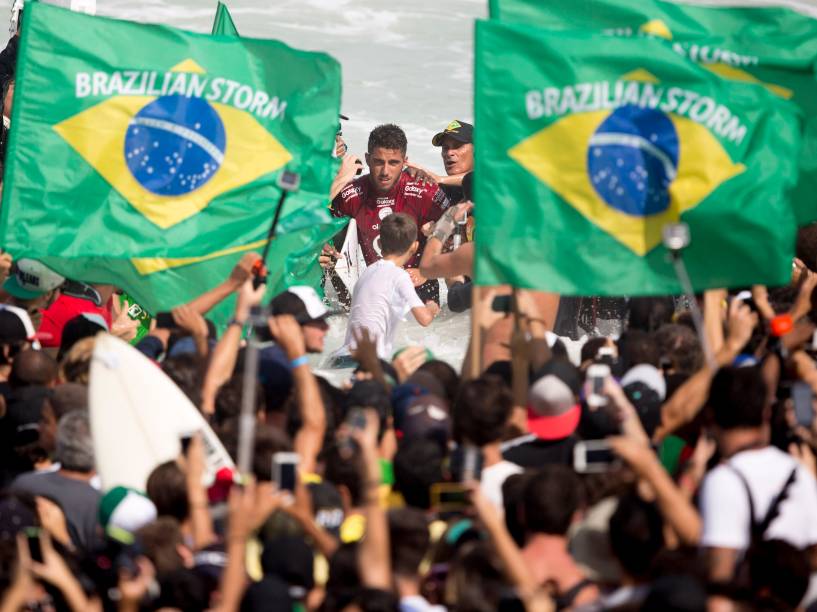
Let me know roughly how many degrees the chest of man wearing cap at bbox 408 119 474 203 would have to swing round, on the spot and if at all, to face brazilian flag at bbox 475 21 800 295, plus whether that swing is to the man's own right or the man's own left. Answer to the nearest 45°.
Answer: approximately 45° to the man's own left

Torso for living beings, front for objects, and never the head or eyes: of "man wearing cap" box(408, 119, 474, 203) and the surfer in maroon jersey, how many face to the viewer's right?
0

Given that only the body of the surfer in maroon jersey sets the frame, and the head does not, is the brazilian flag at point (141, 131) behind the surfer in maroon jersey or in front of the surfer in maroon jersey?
in front

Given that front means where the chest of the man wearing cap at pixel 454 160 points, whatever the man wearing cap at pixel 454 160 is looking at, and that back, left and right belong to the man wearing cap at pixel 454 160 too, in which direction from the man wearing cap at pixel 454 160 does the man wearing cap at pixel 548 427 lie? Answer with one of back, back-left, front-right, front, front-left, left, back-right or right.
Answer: front-left

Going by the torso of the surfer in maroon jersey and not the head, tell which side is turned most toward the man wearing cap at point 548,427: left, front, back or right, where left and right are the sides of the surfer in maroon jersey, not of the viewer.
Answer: front

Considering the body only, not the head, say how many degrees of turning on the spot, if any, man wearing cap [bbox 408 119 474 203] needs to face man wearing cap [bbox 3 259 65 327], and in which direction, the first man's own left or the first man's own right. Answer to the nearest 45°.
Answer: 0° — they already face them

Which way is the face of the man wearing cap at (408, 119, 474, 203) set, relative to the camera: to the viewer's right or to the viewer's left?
to the viewer's left

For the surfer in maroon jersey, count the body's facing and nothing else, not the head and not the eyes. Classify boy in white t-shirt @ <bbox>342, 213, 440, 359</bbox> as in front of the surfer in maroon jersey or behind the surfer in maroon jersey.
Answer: in front
